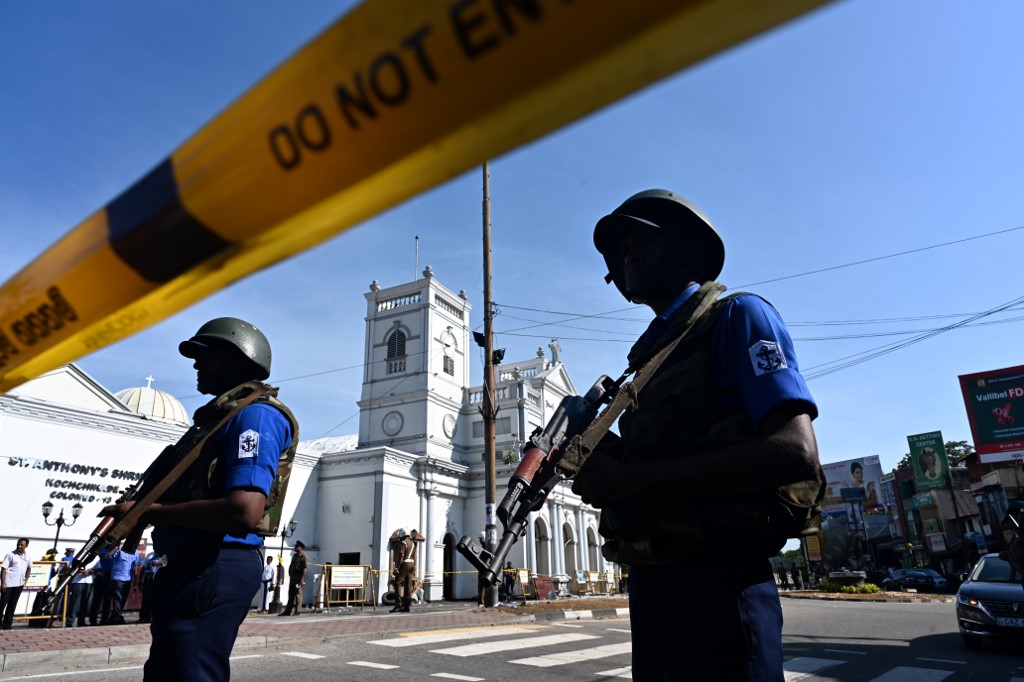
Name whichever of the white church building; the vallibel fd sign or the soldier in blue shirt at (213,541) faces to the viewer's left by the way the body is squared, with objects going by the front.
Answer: the soldier in blue shirt

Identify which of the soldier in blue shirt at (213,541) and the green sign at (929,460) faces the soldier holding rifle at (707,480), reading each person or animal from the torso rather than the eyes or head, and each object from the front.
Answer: the green sign

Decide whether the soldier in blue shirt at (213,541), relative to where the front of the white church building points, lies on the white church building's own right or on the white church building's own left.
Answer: on the white church building's own right

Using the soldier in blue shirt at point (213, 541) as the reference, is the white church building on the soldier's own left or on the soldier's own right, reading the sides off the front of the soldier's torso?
on the soldier's own right

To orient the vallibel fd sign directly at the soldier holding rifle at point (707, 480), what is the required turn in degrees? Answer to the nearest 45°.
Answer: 0° — it already faces them

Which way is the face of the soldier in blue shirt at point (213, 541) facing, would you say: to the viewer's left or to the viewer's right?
to the viewer's left

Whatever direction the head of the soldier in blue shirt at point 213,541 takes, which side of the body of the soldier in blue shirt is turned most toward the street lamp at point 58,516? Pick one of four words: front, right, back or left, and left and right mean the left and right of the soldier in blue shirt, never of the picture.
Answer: right

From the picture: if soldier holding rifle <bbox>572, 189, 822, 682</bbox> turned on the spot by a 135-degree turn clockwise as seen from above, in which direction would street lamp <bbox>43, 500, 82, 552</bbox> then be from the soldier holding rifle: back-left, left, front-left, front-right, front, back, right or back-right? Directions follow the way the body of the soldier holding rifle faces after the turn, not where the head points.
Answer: front-left

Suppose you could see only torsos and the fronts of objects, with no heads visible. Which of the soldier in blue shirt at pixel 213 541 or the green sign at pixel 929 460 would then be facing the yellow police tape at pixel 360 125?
the green sign

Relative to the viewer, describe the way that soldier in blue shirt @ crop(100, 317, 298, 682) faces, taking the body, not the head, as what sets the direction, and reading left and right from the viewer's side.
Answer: facing to the left of the viewer

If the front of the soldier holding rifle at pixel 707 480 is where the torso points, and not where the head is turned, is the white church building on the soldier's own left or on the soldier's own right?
on the soldier's own right
